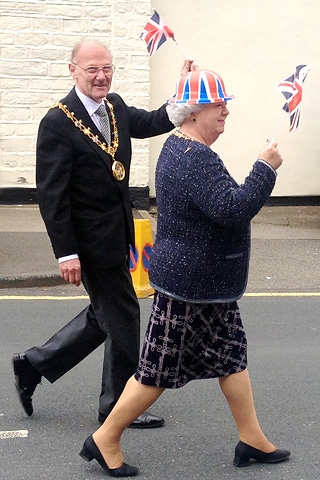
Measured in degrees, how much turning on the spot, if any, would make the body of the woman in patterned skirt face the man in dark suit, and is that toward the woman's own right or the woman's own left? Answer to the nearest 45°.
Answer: approximately 135° to the woman's own left

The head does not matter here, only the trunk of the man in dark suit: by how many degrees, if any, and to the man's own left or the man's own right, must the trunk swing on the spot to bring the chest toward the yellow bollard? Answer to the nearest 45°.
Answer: approximately 135° to the man's own left

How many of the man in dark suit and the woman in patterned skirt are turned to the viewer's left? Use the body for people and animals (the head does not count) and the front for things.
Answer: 0

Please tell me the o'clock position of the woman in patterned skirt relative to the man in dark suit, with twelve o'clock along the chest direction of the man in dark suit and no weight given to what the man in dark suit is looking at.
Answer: The woman in patterned skirt is roughly at 12 o'clock from the man in dark suit.

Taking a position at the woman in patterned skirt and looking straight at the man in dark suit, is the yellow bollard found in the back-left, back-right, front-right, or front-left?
front-right

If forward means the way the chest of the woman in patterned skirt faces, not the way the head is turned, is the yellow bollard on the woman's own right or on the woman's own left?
on the woman's own left

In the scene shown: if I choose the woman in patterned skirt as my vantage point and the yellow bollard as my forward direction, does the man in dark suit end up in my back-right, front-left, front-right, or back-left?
front-left

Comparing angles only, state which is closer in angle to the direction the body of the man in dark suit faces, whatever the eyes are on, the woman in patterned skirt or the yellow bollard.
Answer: the woman in patterned skirt

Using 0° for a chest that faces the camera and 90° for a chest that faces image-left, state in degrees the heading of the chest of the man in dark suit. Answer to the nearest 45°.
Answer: approximately 315°

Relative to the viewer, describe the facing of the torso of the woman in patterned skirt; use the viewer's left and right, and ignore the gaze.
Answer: facing to the right of the viewer
